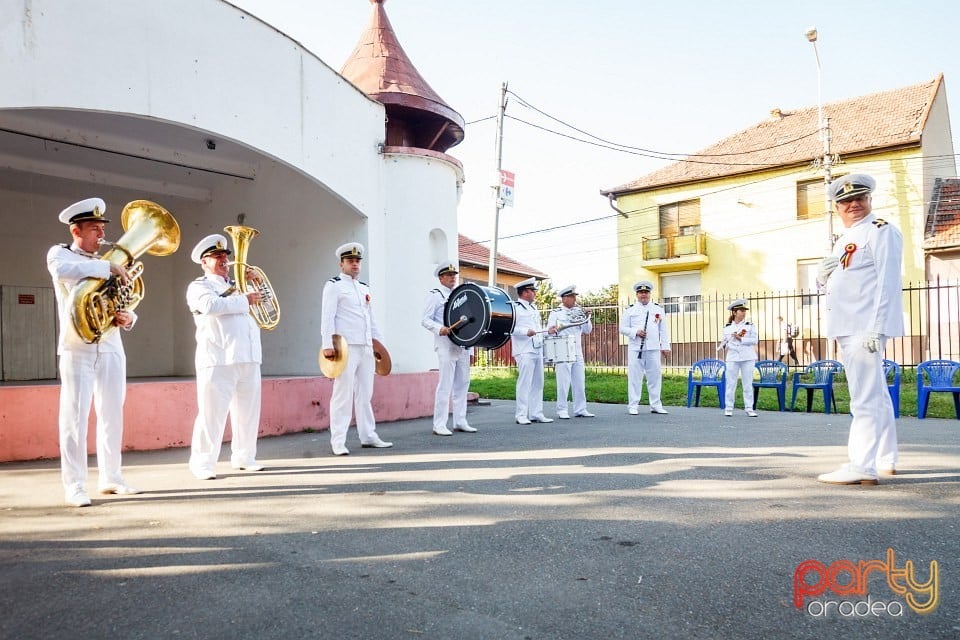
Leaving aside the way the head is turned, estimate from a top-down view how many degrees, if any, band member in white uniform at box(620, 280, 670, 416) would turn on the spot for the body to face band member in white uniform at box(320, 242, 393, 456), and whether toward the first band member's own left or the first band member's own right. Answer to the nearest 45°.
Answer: approximately 45° to the first band member's own right

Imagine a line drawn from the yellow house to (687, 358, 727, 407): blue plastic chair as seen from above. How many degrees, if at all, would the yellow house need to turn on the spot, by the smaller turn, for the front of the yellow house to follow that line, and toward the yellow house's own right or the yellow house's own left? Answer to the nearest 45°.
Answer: approximately 45° to the yellow house's own left

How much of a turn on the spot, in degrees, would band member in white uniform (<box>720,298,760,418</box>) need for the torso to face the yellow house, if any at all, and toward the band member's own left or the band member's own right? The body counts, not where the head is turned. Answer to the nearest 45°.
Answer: approximately 180°

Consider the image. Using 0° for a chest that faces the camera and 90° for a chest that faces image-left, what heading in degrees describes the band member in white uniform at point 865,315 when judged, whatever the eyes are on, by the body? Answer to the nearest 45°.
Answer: approximately 45°

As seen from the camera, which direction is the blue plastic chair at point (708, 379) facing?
toward the camera

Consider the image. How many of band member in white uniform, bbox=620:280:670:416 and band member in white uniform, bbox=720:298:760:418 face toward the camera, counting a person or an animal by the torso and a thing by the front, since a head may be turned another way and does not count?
2

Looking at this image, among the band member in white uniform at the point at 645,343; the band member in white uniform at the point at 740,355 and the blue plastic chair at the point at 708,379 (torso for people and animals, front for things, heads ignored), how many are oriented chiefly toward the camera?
3

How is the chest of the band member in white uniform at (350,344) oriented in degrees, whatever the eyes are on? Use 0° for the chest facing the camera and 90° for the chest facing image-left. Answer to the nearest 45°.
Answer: approximately 315°

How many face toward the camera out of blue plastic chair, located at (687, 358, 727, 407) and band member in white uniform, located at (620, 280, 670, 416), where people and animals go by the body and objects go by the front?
2

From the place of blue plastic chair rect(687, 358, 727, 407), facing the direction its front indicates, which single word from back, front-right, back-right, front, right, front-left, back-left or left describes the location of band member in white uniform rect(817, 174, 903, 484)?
front

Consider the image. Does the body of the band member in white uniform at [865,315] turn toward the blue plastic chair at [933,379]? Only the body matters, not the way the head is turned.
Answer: no

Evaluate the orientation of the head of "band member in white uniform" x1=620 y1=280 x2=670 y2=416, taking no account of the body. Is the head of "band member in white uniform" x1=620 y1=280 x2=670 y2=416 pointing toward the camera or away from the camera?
toward the camera

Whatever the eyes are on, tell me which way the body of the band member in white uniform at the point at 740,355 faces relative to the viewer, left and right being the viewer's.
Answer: facing the viewer

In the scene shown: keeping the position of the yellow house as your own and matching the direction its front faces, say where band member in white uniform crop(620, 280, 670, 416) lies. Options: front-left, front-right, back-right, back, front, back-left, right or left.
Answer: front-left

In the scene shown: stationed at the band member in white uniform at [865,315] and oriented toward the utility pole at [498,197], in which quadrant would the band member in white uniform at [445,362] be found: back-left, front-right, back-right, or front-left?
front-left

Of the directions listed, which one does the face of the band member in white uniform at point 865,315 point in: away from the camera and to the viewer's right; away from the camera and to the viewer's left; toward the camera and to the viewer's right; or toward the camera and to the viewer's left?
toward the camera and to the viewer's left

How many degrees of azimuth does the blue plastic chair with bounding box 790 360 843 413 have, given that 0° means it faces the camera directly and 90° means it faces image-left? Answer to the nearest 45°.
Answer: approximately 45°

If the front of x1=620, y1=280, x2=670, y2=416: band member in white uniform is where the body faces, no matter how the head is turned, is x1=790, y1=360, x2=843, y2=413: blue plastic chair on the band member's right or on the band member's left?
on the band member's left

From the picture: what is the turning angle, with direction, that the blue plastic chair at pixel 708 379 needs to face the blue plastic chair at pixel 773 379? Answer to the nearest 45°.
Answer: approximately 45° to its left
